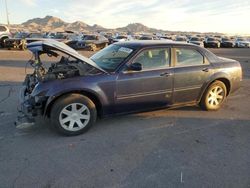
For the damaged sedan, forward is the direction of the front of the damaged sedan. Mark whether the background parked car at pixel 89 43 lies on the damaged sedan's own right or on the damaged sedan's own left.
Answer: on the damaged sedan's own right

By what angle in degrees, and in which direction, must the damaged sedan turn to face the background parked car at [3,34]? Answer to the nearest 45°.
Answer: approximately 90° to its right

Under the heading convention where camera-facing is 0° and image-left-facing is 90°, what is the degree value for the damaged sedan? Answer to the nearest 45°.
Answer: approximately 45°
